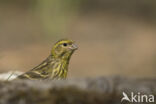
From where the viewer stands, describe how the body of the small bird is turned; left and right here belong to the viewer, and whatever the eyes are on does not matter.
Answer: facing to the right of the viewer
